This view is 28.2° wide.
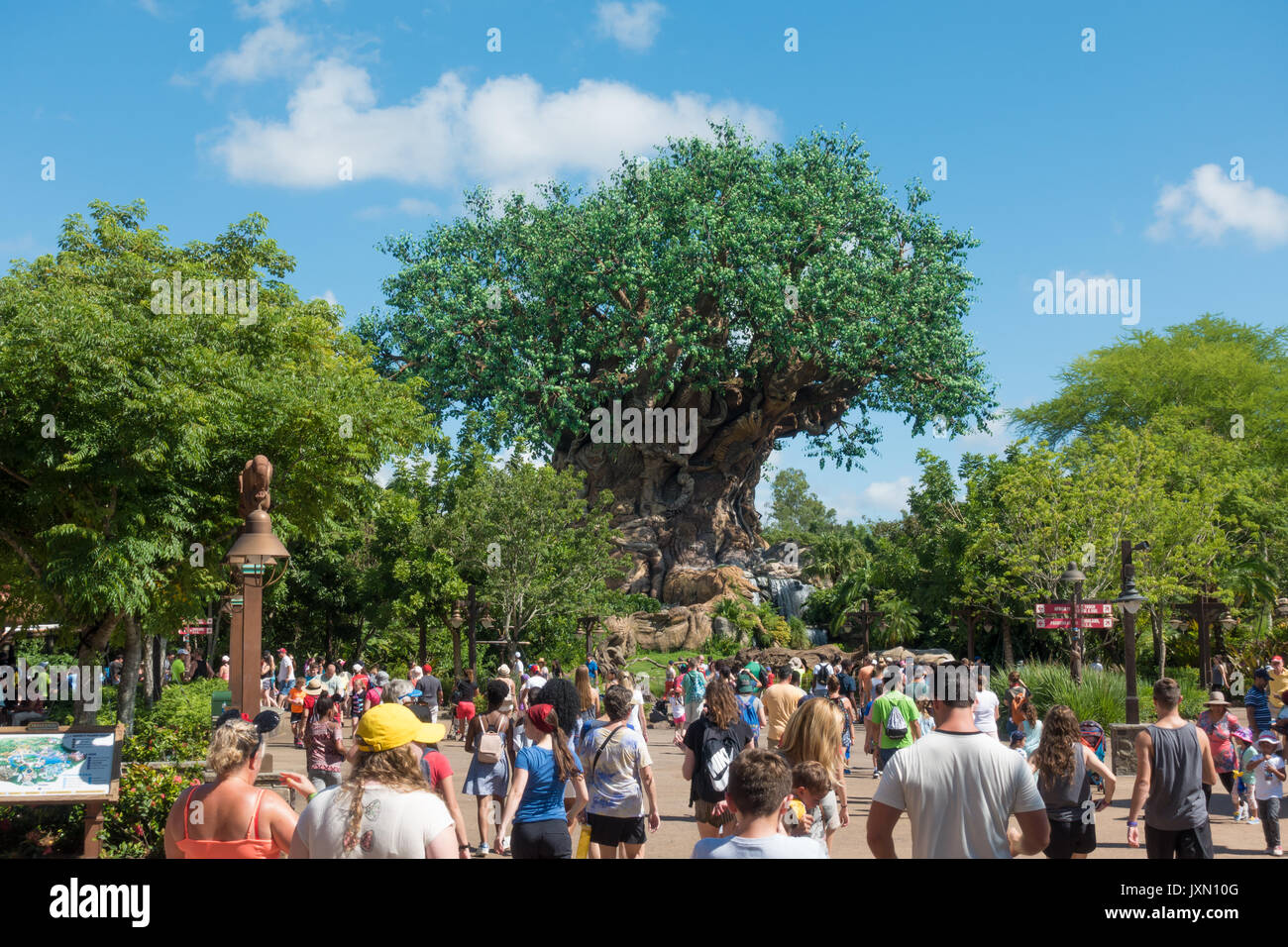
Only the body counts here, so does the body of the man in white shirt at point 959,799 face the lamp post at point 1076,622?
yes

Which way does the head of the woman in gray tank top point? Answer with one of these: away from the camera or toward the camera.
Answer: away from the camera

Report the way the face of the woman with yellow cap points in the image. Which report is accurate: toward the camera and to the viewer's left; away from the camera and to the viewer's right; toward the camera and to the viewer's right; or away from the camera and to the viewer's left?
away from the camera and to the viewer's right

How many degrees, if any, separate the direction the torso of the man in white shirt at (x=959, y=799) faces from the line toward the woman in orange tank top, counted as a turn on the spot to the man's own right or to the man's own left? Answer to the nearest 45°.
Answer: approximately 90° to the man's own left

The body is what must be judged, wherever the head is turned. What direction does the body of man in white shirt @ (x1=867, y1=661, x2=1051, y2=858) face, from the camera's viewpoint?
away from the camera

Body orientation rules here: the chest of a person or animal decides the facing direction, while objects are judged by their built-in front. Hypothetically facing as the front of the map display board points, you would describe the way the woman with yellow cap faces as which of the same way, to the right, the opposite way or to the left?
the opposite way

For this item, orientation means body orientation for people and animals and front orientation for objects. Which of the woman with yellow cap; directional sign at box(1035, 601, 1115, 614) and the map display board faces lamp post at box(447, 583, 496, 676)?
the woman with yellow cap

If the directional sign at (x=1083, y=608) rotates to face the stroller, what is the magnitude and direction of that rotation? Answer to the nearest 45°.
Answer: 0° — it already faces it

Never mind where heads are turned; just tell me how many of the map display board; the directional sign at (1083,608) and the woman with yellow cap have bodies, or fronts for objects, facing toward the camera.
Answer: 2

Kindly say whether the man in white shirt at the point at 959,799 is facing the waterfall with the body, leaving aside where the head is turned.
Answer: yes

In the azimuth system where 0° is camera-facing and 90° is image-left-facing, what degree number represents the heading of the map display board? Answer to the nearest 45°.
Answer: approximately 0°

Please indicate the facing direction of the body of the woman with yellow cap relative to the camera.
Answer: away from the camera
